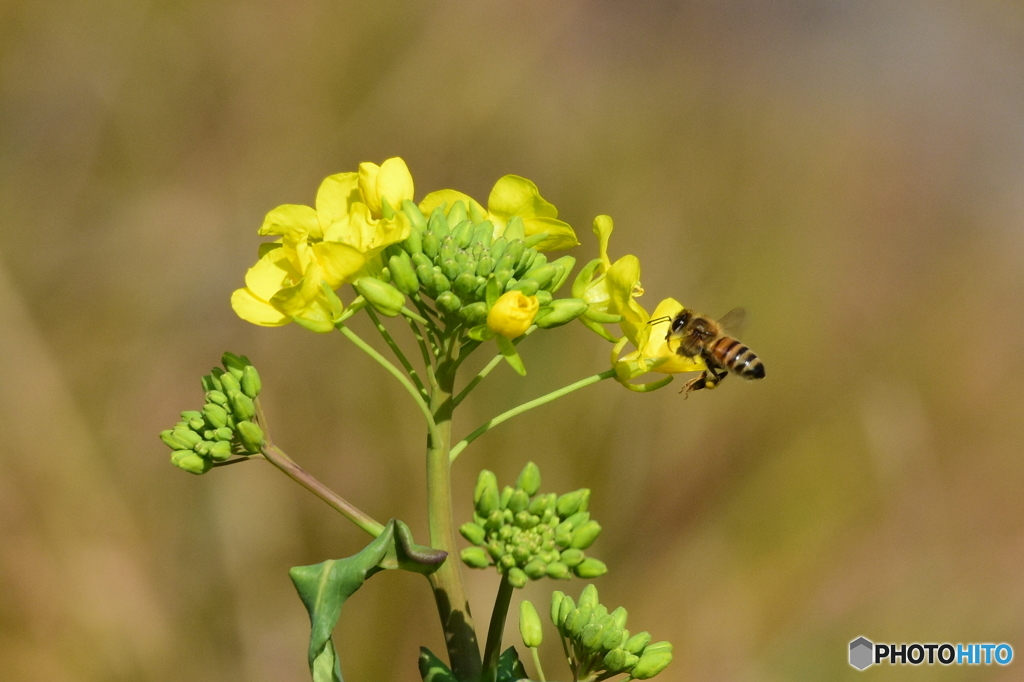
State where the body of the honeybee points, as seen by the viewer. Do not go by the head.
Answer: to the viewer's left

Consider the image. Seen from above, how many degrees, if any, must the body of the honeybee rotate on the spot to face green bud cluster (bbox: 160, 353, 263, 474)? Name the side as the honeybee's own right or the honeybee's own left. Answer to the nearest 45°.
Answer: approximately 45° to the honeybee's own left
